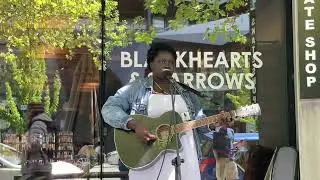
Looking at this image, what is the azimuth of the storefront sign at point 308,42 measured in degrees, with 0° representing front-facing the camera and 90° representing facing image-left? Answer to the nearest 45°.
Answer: approximately 0°

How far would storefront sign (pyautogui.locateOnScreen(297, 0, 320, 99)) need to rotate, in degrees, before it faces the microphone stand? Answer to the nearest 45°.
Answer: approximately 45° to its right

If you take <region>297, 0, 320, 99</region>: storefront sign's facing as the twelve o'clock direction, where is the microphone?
The microphone is roughly at 2 o'clock from the storefront sign.
